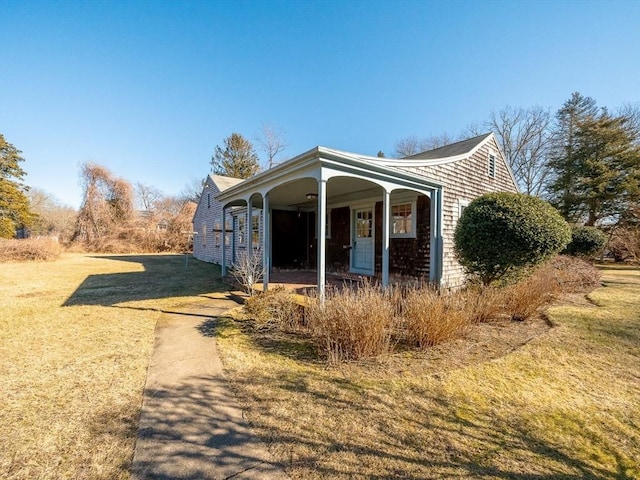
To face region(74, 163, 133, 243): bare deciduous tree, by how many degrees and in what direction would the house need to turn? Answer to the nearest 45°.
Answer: approximately 90° to its right

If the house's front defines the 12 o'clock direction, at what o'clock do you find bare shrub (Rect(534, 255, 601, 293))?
The bare shrub is roughly at 7 o'clock from the house.

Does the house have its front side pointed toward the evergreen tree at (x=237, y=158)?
no

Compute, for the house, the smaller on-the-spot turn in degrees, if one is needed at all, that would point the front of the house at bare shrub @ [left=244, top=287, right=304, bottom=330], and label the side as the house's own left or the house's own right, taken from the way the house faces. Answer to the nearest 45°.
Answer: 0° — it already faces it

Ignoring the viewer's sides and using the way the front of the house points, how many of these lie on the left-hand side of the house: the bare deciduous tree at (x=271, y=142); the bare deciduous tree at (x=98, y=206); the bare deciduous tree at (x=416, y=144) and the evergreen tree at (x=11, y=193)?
0

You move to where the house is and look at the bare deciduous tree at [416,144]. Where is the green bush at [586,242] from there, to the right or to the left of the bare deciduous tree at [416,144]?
right

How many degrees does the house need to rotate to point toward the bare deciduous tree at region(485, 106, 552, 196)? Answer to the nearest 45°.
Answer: approximately 180°

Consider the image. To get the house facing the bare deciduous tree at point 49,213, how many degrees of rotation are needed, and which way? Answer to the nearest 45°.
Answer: approximately 90° to its right

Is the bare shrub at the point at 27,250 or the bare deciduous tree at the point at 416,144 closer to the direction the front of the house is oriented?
the bare shrub

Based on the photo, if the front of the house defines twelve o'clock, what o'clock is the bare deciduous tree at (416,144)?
The bare deciduous tree is roughly at 5 o'clock from the house.

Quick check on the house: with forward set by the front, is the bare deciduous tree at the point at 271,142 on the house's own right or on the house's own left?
on the house's own right

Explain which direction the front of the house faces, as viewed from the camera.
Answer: facing the viewer and to the left of the viewer

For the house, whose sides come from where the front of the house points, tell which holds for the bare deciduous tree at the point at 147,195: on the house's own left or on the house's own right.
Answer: on the house's own right

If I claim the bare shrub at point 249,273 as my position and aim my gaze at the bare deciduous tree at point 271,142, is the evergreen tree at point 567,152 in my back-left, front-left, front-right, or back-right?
front-right

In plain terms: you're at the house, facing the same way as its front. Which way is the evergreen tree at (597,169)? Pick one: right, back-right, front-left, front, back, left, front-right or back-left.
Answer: back

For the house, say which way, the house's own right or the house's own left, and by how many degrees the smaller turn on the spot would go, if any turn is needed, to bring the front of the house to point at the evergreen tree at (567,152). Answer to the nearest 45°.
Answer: approximately 180°

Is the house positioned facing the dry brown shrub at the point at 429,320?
no

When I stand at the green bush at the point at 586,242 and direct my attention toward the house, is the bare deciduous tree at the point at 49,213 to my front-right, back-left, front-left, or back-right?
front-right
